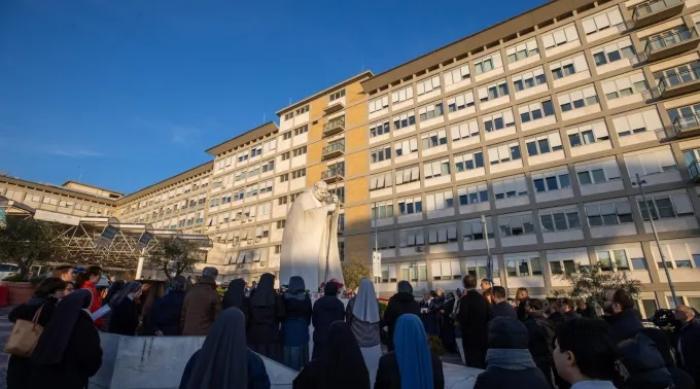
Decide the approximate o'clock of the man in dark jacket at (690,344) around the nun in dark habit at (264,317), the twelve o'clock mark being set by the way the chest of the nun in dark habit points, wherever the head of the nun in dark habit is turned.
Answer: The man in dark jacket is roughly at 4 o'clock from the nun in dark habit.

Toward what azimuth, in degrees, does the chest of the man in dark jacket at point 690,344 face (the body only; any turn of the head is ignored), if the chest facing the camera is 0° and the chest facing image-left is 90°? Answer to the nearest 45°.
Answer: approximately 90°

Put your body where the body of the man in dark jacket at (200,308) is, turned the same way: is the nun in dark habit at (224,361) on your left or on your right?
on your right

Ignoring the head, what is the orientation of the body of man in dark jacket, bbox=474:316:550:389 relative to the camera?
away from the camera

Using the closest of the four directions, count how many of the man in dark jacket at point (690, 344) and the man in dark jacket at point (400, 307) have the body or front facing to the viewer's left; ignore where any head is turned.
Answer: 1

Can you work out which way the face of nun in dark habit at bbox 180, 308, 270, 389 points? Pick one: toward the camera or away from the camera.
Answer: away from the camera

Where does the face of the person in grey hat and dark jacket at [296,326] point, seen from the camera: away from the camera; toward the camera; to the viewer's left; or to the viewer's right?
away from the camera

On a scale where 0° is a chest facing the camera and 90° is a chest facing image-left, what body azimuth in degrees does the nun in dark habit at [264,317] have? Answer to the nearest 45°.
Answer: approximately 180°

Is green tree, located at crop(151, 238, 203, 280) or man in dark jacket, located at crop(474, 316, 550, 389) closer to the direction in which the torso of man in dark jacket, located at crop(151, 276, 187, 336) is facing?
the green tree
